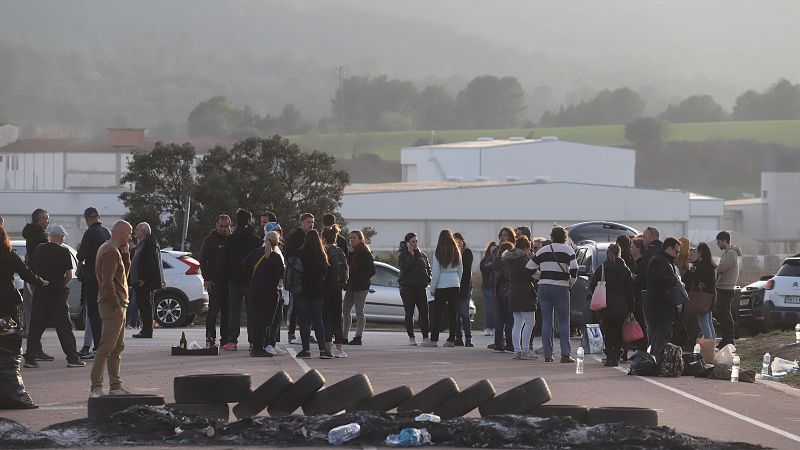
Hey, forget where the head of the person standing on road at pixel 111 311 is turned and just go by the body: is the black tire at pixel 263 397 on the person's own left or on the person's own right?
on the person's own right

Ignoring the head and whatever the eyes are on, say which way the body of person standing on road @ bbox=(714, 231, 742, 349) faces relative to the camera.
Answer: to the viewer's left

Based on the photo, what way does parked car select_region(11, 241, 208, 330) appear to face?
to the viewer's left

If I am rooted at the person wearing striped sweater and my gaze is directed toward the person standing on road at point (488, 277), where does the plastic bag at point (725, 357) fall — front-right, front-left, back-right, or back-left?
back-right

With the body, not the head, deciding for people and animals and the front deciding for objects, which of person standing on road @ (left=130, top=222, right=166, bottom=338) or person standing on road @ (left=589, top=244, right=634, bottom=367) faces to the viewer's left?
person standing on road @ (left=130, top=222, right=166, bottom=338)

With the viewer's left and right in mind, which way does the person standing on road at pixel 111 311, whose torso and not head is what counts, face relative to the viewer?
facing to the right of the viewer

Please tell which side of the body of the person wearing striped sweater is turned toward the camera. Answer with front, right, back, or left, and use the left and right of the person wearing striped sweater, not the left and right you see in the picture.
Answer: back
